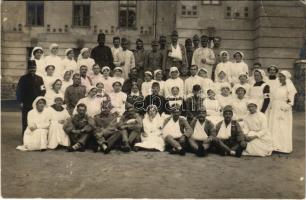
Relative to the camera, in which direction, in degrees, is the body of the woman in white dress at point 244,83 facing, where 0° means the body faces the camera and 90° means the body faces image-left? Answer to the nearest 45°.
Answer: approximately 0°

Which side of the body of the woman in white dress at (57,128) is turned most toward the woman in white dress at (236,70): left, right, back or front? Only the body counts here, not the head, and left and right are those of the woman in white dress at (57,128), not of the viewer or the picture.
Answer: left

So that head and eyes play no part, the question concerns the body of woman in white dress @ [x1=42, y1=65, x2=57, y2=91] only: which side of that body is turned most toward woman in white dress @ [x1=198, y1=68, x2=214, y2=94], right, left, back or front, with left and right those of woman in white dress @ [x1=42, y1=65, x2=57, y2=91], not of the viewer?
left

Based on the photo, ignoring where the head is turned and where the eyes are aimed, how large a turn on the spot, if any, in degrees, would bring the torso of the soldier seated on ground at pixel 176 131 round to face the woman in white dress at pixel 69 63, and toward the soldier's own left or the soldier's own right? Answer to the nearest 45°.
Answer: approximately 135° to the soldier's own right

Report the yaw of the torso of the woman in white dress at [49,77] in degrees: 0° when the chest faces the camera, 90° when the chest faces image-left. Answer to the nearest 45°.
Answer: approximately 0°

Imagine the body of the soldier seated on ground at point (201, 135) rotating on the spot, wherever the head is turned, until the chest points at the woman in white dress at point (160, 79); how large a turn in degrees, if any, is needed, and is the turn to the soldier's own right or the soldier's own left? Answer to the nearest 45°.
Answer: approximately 135° to the soldier's own right

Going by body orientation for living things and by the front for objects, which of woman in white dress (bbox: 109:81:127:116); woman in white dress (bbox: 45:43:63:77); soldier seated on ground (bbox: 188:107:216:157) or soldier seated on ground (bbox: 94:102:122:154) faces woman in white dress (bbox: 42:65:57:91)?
woman in white dress (bbox: 45:43:63:77)

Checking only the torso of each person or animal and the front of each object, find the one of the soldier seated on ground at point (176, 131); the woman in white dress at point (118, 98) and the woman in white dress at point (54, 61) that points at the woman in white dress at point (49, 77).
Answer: the woman in white dress at point (54, 61)

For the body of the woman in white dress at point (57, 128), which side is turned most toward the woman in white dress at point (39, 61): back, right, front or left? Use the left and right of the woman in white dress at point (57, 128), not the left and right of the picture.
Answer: back

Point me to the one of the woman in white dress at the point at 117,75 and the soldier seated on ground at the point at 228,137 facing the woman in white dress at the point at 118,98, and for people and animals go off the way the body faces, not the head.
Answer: the woman in white dress at the point at 117,75
